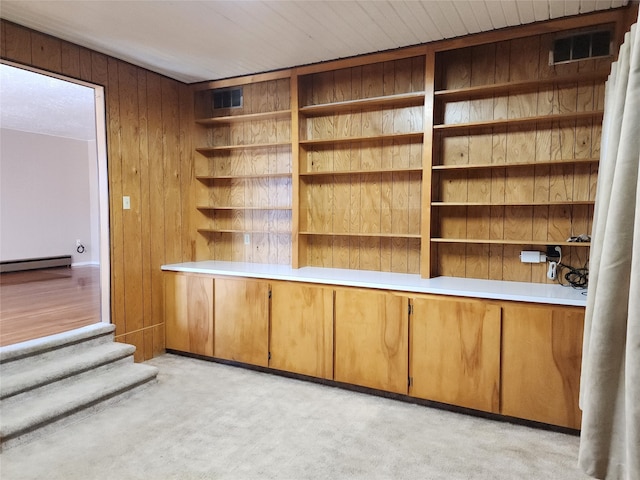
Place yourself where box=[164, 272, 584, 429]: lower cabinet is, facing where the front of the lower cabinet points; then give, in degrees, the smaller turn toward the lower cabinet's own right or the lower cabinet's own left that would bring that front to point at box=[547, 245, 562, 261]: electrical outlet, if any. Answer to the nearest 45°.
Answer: approximately 135° to the lower cabinet's own left

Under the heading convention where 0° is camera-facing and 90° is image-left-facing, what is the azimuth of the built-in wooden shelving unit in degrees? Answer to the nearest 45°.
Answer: approximately 45°

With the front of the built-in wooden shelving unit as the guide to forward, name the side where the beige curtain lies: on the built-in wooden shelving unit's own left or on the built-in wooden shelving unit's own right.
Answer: on the built-in wooden shelving unit's own left

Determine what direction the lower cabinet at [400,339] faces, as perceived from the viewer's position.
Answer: facing the viewer and to the left of the viewer

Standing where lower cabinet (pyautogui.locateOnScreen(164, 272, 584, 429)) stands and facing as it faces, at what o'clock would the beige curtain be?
The beige curtain is roughly at 10 o'clock from the lower cabinet.
